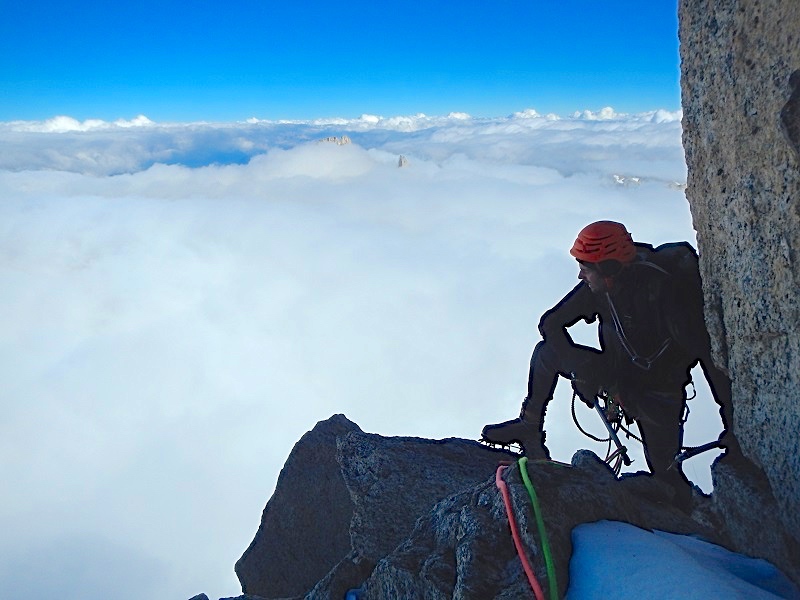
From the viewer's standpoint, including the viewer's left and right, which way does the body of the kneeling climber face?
facing the viewer and to the left of the viewer
